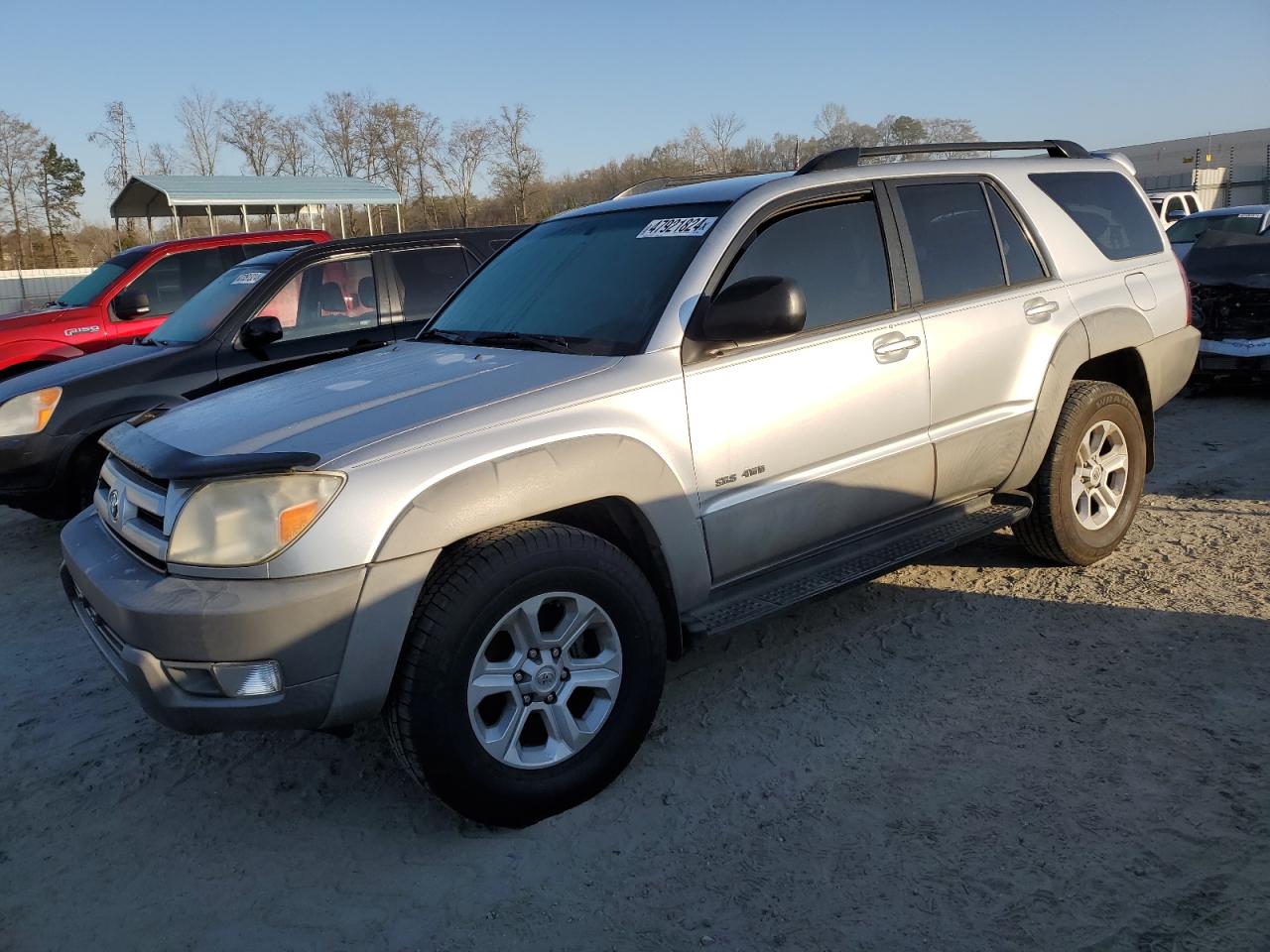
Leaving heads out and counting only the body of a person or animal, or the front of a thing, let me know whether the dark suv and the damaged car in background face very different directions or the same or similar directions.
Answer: same or similar directions

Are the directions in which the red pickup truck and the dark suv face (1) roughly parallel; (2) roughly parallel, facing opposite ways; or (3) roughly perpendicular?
roughly parallel

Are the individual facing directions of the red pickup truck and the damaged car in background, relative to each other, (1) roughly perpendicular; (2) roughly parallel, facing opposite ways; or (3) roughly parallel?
roughly parallel

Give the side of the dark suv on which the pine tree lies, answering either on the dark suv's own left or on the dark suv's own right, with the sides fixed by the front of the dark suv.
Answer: on the dark suv's own right

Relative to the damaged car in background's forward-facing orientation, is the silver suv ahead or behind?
ahead

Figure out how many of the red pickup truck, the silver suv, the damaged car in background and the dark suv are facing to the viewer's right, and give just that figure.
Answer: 0

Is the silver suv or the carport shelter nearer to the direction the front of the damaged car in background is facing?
the silver suv

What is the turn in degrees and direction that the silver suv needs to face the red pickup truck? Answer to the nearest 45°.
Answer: approximately 90° to its right

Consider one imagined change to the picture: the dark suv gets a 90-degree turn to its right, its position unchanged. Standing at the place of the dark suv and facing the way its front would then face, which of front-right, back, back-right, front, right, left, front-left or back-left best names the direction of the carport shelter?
front-right

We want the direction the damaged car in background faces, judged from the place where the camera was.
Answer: facing the viewer

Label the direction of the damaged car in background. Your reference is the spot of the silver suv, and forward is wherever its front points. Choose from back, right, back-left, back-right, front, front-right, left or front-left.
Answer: back

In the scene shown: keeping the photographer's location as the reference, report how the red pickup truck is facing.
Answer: facing the viewer and to the left of the viewer

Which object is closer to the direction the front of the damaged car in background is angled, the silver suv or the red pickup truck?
the silver suv

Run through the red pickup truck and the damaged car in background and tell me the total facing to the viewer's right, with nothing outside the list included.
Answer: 0
